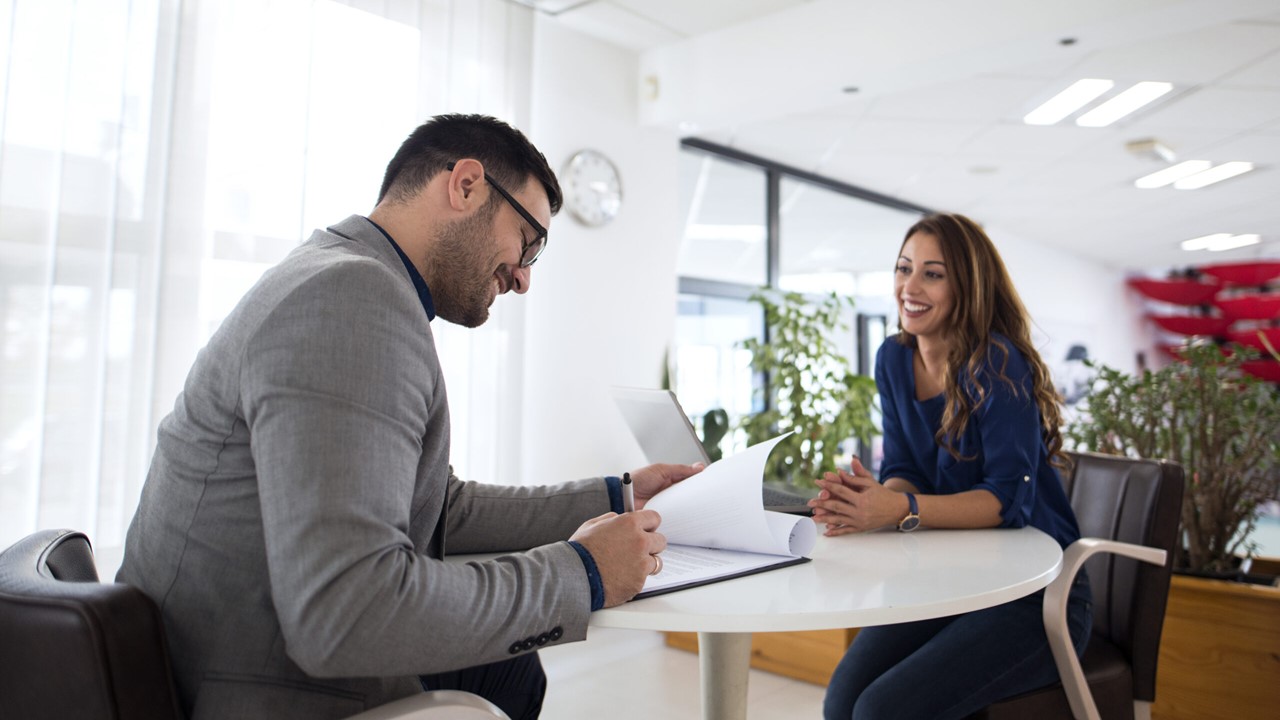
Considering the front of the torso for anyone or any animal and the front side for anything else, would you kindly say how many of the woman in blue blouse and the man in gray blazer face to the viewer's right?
1

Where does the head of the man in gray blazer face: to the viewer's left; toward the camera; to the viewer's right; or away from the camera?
to the viewer's right

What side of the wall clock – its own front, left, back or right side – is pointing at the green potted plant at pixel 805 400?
left

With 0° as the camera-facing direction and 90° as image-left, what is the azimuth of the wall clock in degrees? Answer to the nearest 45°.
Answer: approximately 315°

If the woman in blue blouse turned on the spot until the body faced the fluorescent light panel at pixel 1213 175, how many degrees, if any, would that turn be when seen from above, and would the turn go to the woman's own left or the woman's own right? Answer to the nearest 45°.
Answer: approximately 135° to the woman's own right

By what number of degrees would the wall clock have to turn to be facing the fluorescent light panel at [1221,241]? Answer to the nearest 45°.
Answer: approximately 90° to its left

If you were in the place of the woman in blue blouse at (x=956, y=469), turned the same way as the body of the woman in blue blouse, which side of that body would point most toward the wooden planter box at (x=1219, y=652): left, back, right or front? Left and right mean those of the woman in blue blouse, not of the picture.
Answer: back

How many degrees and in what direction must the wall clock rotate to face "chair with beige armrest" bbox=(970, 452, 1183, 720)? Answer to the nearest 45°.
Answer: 0° — it already faces it

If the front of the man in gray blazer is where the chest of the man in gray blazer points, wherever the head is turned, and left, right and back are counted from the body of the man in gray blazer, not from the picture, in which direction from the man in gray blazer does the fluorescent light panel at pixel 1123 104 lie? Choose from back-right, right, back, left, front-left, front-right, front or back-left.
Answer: front-left

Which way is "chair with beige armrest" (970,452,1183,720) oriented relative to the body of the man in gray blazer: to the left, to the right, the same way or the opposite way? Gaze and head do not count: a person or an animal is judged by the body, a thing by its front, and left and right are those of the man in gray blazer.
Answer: the opposite way

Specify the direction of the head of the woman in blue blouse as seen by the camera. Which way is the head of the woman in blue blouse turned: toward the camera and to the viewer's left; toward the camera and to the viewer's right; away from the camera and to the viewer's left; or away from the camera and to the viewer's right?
toward the camera and to the viewer's left

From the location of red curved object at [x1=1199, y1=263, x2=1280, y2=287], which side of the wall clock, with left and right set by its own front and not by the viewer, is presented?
left

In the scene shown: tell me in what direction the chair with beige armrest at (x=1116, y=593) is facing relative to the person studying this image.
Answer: facing the viewer and to the left of the viewer

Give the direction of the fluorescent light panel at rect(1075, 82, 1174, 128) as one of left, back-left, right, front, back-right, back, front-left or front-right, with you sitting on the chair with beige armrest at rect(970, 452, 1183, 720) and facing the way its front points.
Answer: back-right

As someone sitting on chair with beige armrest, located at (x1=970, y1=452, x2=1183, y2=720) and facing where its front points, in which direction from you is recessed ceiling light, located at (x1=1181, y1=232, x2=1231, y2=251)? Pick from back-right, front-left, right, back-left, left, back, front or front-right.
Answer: back-right

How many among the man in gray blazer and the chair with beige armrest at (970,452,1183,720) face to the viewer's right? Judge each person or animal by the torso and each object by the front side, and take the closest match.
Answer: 1
